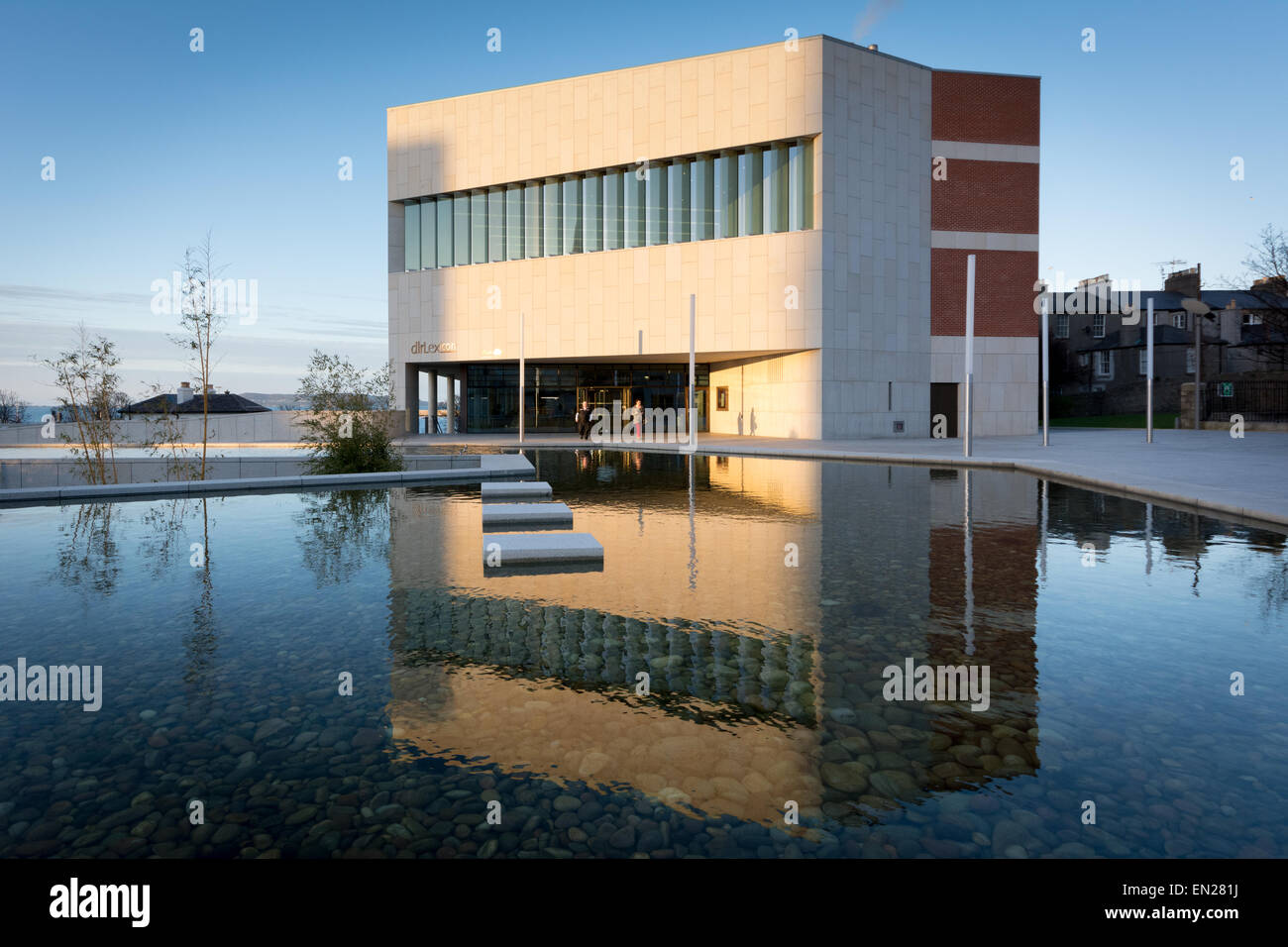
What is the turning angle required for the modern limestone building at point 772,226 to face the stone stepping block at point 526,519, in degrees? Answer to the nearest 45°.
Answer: approximately 45° to its left

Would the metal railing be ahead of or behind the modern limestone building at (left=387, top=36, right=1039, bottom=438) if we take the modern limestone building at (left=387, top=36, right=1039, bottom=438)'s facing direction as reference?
behind

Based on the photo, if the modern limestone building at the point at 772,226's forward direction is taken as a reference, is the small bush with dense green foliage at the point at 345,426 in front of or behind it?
in front

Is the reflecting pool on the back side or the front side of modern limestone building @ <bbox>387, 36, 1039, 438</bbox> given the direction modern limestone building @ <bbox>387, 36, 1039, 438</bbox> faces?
on the front side

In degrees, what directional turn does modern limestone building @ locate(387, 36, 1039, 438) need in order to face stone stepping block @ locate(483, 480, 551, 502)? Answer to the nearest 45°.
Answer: approximately 45° to its left

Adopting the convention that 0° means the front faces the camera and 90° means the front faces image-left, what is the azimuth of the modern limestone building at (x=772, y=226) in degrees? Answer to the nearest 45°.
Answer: approximately 45°

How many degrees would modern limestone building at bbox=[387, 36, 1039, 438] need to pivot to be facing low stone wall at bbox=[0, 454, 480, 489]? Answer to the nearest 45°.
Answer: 0° — it already faces it
